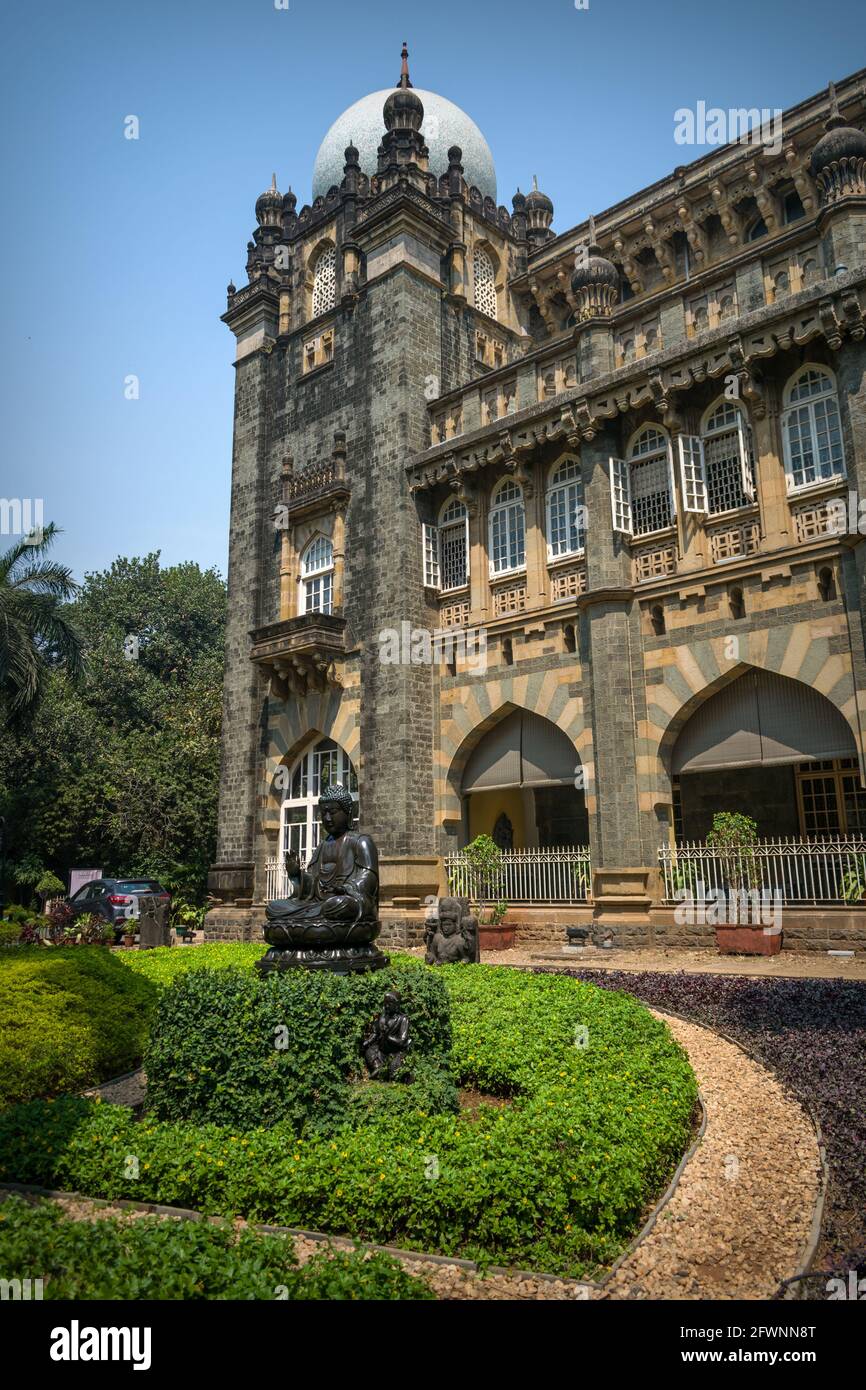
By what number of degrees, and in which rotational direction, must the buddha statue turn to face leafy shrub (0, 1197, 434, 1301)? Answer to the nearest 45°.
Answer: approximately 45° to its left

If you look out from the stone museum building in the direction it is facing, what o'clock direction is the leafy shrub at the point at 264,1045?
The leafy shrub is roughly at 11 o'clock from the stone museum building.

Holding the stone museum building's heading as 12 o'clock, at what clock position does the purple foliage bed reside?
The purple foliage bed is roughly at 10 o'clock from the stone museum building.

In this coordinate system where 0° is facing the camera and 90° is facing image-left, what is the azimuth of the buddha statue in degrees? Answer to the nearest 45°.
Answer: approximately 45°

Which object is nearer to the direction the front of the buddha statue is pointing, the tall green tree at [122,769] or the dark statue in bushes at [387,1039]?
the dark statue in bushes

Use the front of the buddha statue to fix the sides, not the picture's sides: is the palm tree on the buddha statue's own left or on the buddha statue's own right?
on the buddha statue's own right

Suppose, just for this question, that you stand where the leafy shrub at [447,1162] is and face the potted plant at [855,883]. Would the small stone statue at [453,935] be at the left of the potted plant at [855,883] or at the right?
left

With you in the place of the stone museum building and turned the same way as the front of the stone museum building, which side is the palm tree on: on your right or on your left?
on your right

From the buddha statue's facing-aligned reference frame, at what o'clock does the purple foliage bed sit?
The purple foliage bed is roughly at 8 o'clock from the buddha statue.

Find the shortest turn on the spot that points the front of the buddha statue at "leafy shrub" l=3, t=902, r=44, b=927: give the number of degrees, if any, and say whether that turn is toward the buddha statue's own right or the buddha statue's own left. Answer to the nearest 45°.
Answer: approximately 90° to the buddha statue's own right
